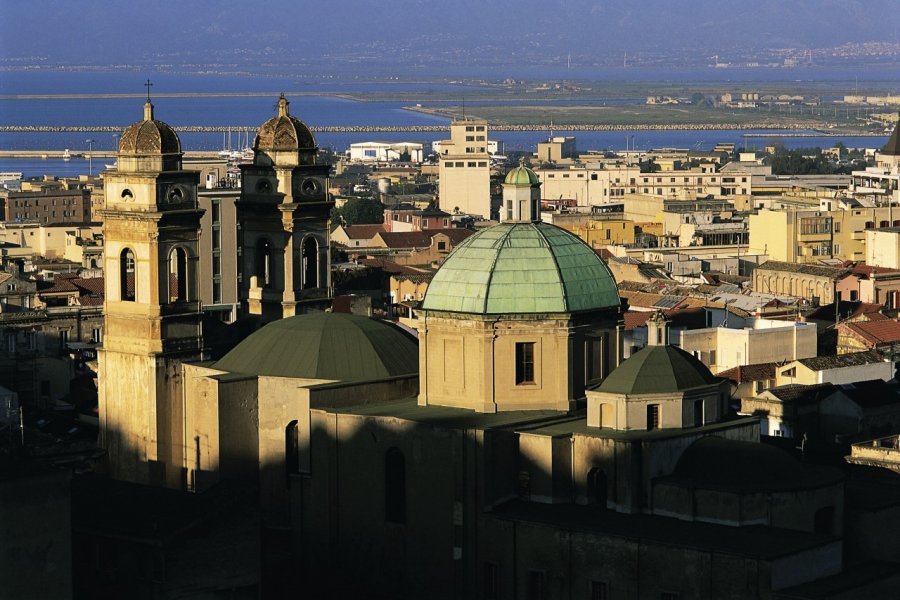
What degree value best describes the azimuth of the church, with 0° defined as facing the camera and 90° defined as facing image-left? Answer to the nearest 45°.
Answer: approximately 135°
